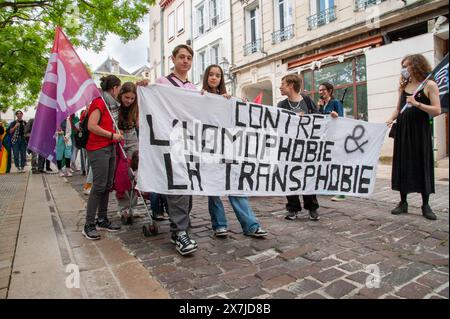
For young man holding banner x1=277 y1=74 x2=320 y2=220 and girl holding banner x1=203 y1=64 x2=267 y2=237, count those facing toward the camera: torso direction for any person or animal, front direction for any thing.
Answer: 2

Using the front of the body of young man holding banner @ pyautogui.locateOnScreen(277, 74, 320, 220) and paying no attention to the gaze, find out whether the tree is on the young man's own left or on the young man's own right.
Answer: on the young man's own right

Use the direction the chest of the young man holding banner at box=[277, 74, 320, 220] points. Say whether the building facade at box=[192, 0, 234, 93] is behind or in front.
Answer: behind

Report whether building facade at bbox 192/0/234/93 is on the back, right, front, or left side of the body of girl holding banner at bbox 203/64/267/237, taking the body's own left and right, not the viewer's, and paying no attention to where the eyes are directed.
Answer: back

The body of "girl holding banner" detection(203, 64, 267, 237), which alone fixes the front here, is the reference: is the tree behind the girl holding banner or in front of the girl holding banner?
behind
